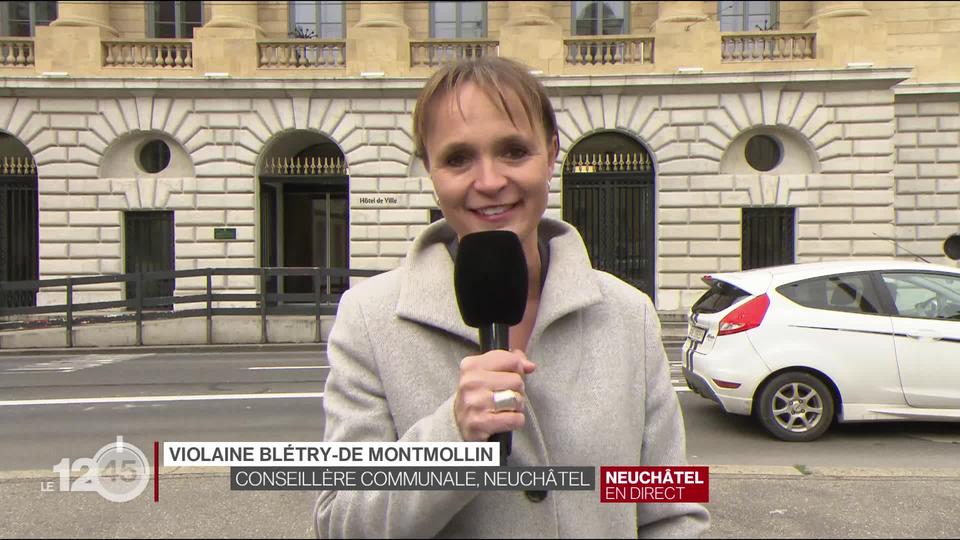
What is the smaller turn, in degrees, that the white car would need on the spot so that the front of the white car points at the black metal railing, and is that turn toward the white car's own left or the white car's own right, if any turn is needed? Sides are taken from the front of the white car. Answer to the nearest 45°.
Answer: approximately 180°

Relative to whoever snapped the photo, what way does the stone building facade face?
facing the viewer

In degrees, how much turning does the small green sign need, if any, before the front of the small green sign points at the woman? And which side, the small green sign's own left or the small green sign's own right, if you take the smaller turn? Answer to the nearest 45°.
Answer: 0° — it already faces them

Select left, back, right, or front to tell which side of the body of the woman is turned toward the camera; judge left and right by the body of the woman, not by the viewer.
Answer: front

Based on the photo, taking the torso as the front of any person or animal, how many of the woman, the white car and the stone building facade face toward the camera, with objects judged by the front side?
2

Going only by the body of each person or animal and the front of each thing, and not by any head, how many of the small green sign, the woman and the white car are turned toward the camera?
2

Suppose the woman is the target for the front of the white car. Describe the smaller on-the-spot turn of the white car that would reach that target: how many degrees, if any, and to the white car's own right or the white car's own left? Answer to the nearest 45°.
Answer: approximately 90° to the white car's own right

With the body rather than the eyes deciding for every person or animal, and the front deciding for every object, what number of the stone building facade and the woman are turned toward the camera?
2

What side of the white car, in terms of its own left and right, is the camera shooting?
right

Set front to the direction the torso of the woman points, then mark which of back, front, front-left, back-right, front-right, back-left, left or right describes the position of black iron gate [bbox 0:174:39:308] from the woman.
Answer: back-right

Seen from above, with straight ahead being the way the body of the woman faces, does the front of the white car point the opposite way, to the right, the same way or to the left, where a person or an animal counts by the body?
to the left

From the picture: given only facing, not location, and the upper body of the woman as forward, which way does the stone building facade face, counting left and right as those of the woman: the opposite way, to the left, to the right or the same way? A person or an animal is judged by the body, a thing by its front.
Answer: the same way

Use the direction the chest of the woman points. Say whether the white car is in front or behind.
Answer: behind

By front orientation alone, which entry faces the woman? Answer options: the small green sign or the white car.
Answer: the small green sign

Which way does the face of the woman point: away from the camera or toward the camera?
toward the camera

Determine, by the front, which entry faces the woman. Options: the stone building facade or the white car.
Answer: the stone building facade

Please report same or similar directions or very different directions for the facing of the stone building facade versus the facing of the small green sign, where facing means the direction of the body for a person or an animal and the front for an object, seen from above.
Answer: same or similar directions

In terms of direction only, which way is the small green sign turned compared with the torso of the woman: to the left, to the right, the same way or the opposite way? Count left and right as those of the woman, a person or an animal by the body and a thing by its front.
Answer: the same way
